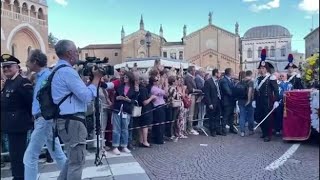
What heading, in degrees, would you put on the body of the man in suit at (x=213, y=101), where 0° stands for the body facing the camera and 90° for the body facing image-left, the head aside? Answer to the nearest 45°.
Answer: approximately 315°

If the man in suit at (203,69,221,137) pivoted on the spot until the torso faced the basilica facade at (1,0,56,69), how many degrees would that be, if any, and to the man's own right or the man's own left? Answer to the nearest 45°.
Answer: approximately 180°

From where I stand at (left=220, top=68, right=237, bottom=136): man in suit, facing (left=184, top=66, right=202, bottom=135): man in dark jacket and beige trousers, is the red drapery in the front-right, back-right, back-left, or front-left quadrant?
back-left

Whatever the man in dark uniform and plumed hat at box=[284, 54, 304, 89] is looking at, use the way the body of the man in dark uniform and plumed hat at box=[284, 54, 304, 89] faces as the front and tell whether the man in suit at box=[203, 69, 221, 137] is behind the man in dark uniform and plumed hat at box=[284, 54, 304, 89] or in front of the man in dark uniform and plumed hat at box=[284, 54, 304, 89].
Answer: in front

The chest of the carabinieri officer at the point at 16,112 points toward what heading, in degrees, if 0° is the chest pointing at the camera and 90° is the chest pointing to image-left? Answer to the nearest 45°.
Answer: approximately 45°

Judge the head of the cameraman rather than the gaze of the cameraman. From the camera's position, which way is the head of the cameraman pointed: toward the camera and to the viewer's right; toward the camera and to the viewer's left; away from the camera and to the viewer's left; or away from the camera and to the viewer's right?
away from the camera and to the viewer's right

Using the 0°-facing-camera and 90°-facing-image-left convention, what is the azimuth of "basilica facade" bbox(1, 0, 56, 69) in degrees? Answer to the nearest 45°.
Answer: approximately 315°
